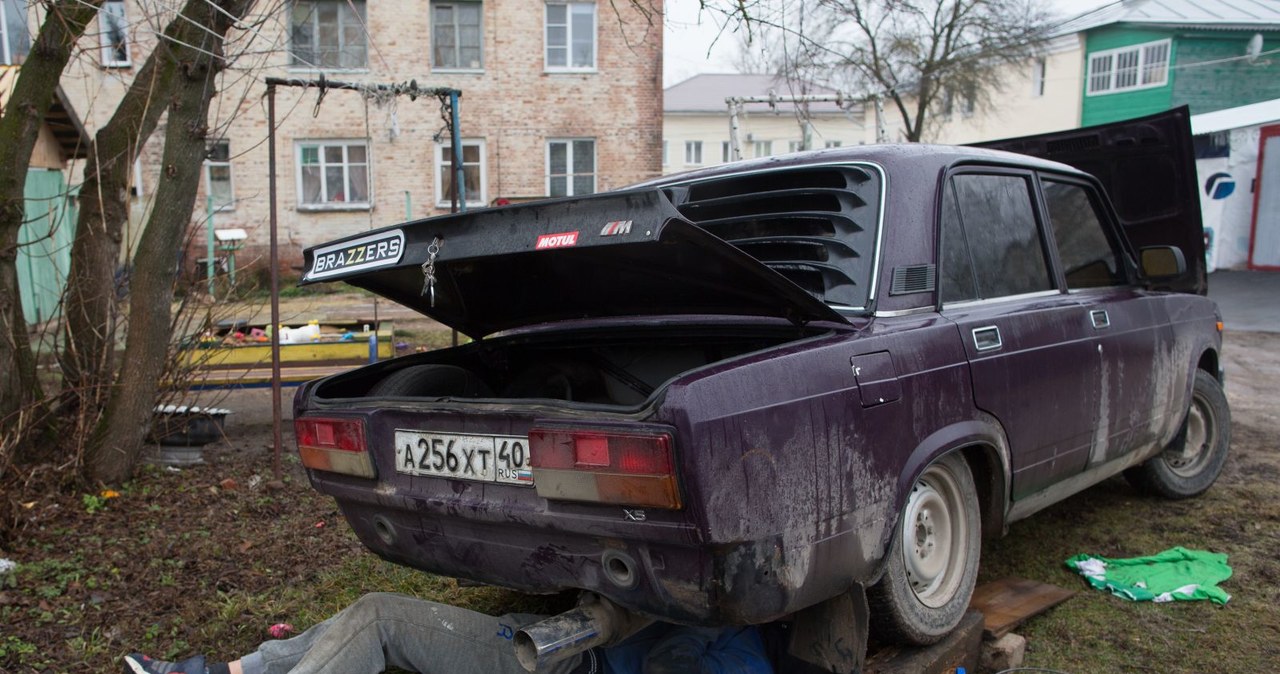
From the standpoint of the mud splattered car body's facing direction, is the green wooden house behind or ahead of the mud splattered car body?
ahead

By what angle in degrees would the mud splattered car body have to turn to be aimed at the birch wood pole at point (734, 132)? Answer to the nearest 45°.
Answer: approximately 45° to its left

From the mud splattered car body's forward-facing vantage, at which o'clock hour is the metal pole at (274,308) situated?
The metal pole is roughly at 9 o'clock from the mud splattered car body.

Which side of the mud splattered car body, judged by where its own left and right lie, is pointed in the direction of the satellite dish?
front

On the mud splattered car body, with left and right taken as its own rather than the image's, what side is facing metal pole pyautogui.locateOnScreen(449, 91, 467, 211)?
left

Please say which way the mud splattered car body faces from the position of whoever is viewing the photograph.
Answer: facing away from the viewer and to the right of the viewer
